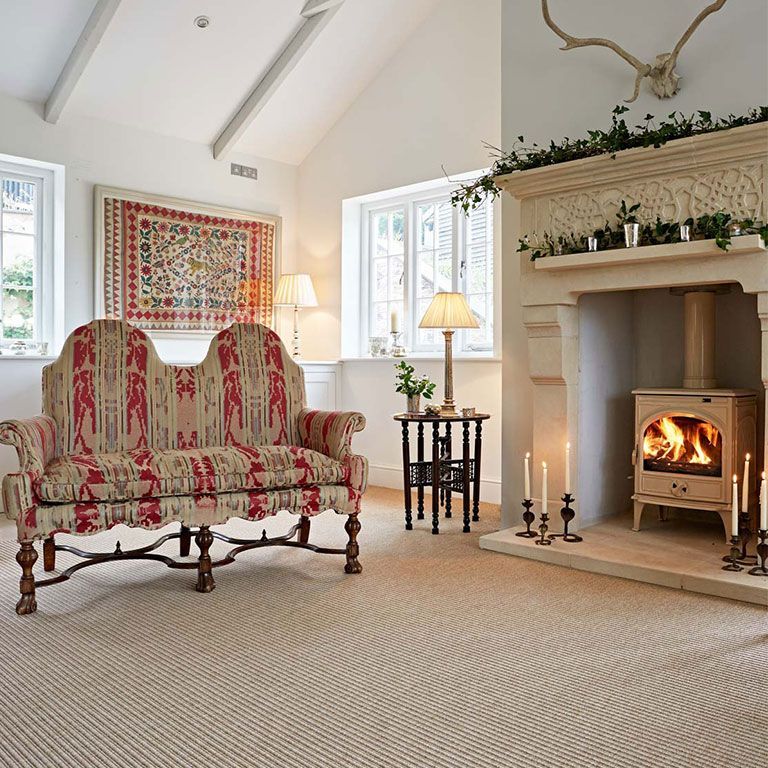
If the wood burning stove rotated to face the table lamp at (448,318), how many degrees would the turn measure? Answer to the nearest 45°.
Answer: approximately 45° to its right

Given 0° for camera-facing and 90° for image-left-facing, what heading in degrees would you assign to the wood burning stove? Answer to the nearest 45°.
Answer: approximately 45°

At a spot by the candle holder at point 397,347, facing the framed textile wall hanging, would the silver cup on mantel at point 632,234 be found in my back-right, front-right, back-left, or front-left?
back-left

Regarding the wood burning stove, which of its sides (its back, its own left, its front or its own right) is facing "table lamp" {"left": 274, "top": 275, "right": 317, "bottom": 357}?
right

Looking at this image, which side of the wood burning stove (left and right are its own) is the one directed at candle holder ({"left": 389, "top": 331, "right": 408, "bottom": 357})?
right

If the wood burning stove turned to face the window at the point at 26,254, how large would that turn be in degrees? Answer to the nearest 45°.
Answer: approximately 45° to its right

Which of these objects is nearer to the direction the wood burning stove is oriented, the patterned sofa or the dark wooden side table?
the patterned sofa
